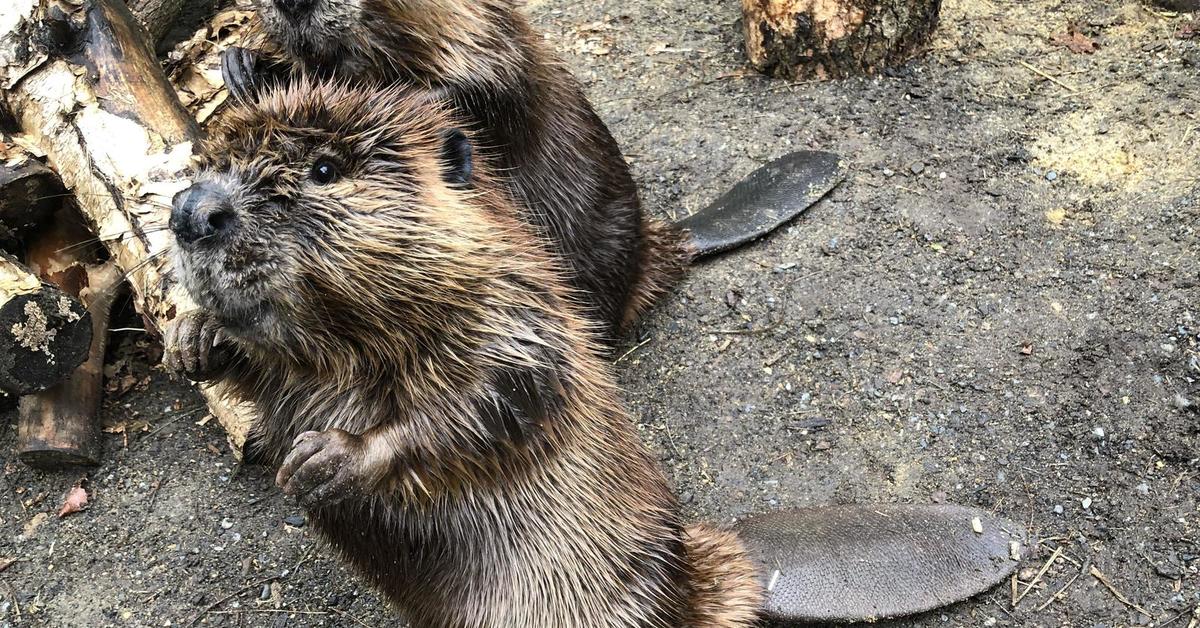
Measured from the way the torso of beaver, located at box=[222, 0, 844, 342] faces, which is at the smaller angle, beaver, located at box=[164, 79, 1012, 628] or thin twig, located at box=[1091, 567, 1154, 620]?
the beaver

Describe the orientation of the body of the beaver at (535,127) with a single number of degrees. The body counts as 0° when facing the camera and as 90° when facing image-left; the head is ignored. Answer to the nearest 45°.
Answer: approximately 90°

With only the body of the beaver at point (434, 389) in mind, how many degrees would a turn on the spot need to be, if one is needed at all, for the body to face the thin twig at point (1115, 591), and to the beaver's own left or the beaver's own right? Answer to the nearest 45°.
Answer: approximately 180°

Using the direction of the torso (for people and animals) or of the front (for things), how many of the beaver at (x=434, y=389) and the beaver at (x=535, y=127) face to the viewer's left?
2

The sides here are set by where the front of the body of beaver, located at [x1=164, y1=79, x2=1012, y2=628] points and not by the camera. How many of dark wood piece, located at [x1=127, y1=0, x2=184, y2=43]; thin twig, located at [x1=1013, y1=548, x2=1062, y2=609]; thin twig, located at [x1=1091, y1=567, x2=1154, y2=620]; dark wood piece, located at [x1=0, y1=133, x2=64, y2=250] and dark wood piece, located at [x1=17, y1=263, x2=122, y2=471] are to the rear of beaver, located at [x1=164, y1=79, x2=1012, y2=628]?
2

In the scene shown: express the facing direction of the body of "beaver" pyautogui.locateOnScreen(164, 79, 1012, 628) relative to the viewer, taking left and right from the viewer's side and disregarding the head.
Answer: facing to the left of the viewer

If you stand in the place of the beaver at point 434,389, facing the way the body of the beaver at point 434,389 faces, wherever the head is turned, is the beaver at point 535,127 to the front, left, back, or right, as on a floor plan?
right

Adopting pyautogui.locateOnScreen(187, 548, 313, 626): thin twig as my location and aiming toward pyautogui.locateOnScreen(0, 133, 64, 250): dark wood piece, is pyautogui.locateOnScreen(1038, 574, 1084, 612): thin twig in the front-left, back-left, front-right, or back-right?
back-right
